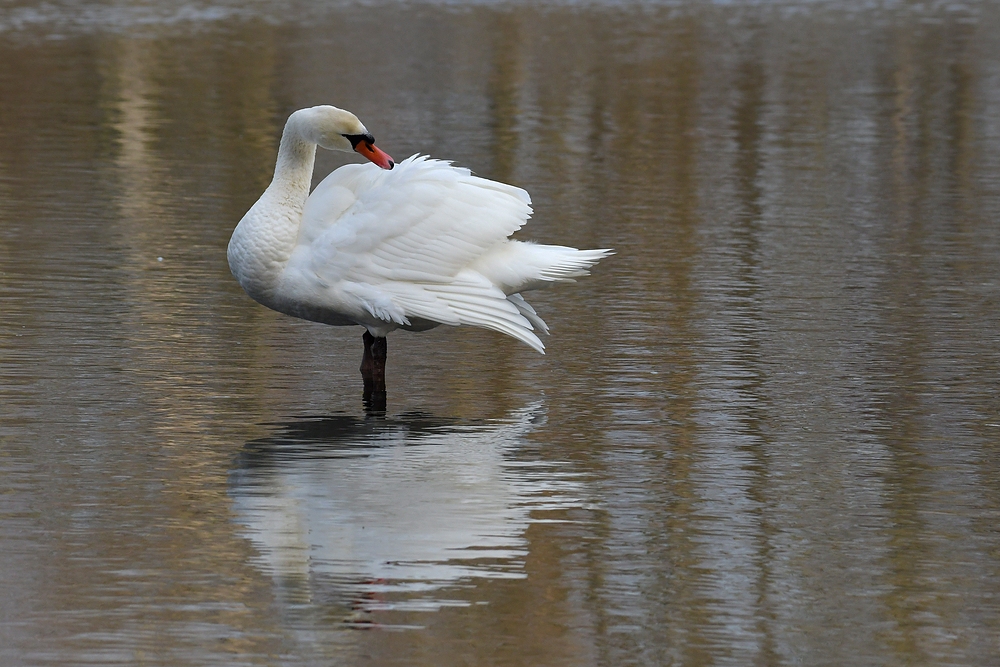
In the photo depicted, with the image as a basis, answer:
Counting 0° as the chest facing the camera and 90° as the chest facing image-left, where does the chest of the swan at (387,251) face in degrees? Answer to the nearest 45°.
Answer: approximately 90°
